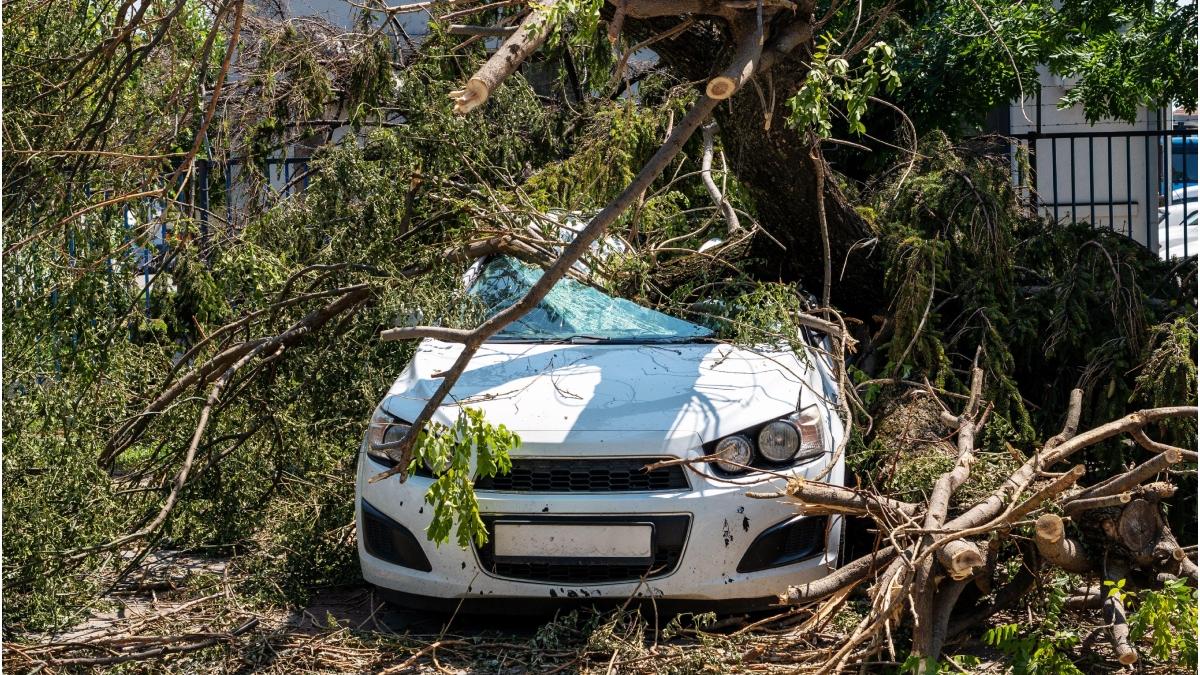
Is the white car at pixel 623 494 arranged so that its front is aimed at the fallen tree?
no

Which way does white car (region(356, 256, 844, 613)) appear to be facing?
toward the camera
